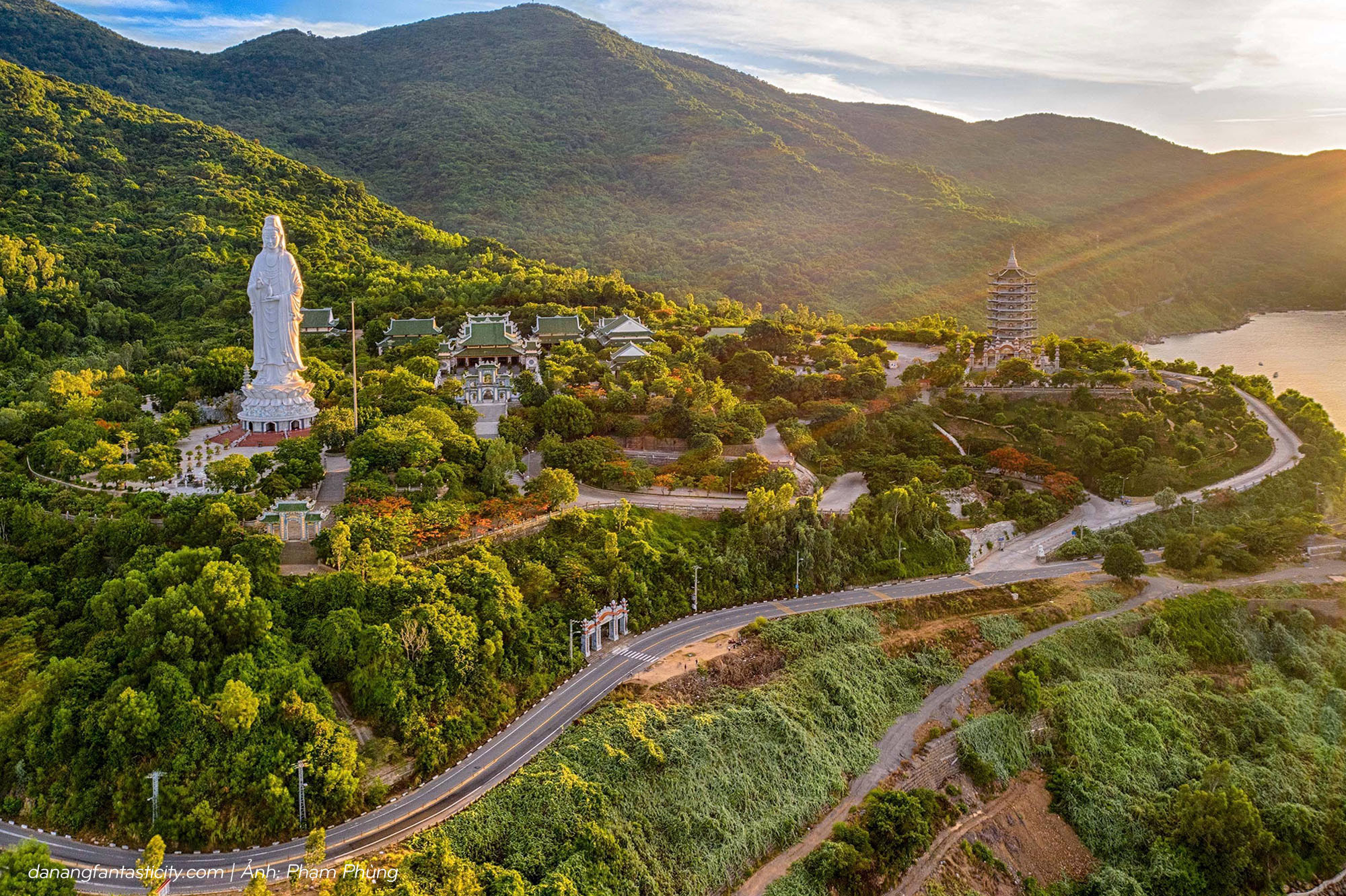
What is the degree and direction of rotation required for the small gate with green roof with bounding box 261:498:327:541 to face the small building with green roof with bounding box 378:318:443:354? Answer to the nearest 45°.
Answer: approximately 180°

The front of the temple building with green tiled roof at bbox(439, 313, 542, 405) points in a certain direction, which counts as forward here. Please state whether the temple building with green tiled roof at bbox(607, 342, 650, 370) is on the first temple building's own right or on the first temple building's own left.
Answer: on the first temple building's own left

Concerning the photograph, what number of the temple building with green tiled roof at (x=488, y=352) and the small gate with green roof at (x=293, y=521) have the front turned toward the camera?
2

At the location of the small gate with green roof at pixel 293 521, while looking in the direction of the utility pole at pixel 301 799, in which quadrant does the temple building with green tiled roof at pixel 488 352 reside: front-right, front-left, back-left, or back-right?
back-left

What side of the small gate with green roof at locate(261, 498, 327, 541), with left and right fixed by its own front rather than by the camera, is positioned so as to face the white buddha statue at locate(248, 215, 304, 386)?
back

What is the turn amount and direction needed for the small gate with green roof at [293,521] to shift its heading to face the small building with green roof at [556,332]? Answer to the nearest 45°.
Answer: approximately 135° to its left

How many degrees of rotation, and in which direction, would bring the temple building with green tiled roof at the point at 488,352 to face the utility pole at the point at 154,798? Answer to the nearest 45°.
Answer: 0° — it already faces it

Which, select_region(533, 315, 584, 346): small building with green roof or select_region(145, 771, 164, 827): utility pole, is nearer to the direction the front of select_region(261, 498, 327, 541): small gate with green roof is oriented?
the utility pole

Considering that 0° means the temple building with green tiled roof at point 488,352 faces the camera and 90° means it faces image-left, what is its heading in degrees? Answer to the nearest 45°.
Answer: approximately 0°

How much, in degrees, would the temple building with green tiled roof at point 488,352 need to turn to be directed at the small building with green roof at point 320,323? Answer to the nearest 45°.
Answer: approximately 135° to its right
